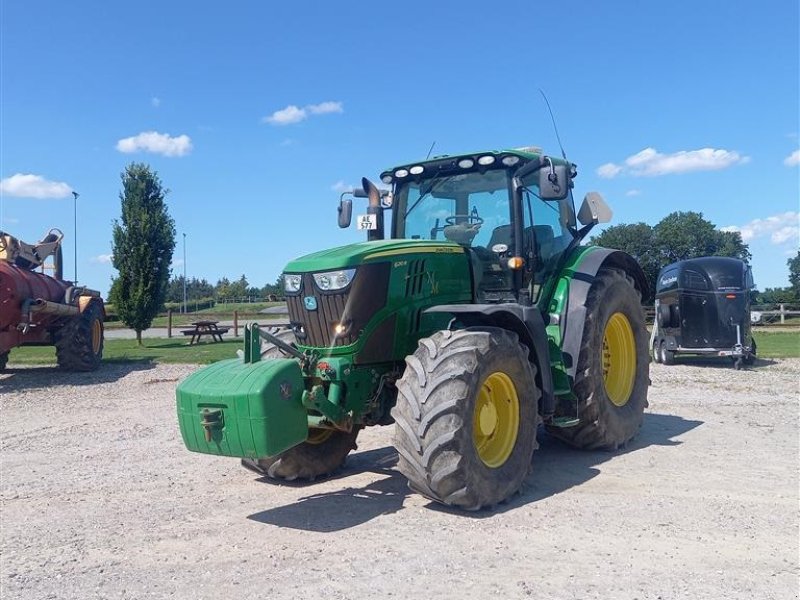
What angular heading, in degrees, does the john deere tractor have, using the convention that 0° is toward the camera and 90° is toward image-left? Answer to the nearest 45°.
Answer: approximately 45°

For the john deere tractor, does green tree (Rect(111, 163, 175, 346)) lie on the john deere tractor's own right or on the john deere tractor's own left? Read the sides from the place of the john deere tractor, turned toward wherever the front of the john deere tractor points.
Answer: on the john deere tractor's own right
